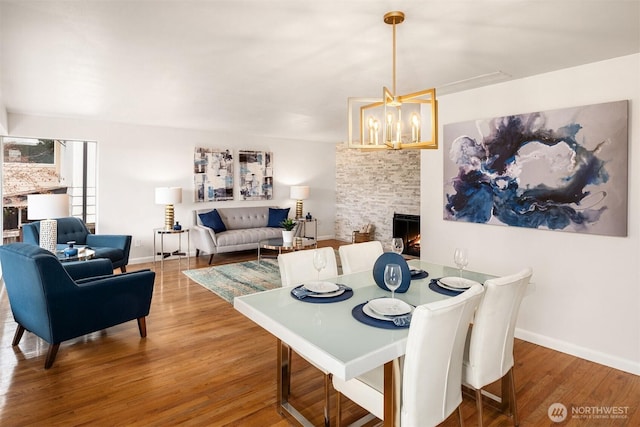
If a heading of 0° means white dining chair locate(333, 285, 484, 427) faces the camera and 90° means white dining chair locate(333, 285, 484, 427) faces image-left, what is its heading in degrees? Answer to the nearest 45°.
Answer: approximately 135°

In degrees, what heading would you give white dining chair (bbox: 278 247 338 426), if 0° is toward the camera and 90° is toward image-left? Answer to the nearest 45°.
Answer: approximately 315°

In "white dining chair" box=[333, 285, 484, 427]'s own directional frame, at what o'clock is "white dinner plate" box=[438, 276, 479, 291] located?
The white dinner plate is roughly at 2 o'clock from the white dining chair.

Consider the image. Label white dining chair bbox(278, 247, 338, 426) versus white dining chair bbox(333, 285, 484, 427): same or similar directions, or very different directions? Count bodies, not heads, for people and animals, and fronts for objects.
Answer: very different directions

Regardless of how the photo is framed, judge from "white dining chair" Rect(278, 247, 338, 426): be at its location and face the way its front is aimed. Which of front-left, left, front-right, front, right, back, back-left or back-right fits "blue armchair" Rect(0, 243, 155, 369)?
back-right

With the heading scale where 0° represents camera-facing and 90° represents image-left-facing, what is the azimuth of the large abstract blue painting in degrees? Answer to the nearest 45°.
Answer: approximately 45°

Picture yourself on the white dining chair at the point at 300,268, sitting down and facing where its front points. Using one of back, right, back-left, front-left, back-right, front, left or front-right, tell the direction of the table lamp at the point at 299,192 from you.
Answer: back-left

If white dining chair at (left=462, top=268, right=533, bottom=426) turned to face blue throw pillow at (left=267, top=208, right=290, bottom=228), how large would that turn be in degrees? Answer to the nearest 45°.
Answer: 0° — it already faces it

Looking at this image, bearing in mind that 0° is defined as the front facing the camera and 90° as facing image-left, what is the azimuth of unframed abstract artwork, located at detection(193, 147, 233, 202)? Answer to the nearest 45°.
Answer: approximately 315°
